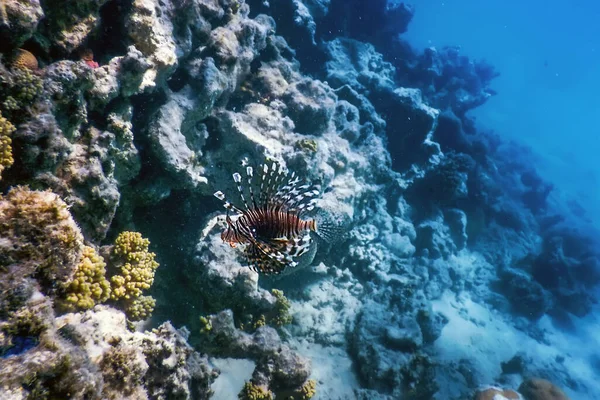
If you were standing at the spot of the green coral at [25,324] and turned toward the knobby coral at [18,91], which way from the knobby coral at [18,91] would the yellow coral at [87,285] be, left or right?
right

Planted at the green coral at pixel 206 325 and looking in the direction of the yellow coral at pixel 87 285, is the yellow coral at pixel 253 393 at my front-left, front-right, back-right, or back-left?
back-left

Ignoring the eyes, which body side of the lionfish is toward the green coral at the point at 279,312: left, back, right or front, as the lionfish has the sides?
right

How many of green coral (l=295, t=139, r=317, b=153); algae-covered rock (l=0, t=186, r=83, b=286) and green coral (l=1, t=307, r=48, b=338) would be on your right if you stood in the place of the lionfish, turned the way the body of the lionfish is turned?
1

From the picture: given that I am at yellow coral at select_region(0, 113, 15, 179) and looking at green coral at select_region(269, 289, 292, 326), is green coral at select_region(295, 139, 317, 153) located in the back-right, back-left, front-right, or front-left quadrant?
front-left
